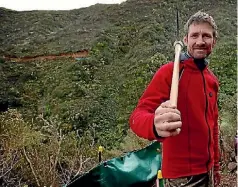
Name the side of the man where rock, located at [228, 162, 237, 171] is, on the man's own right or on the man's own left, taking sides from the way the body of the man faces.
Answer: on the man's own left

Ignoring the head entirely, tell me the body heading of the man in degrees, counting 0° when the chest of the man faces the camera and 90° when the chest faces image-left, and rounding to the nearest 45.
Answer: approximately 315°
